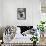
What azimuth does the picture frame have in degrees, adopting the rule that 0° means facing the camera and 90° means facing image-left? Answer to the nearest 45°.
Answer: approximately 0°
